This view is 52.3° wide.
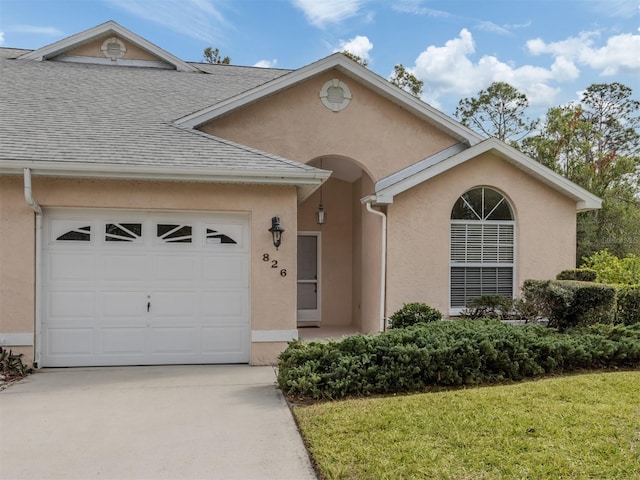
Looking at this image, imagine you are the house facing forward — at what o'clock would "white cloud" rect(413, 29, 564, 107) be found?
The white cloud is roughly at 7 o'clock from the house.

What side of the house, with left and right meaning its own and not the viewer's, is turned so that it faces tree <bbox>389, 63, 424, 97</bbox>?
back

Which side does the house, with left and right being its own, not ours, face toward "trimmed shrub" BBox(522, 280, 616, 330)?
left

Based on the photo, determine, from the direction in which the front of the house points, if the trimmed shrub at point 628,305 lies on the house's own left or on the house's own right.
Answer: on the house's own left

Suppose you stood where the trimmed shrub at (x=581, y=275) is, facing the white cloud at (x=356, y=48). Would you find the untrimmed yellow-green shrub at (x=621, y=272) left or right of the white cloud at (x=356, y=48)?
right

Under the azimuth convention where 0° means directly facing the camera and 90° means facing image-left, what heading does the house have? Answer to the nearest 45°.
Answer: approximately 0°

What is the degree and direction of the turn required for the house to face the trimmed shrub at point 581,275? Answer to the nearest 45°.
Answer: approximately 90° to its left

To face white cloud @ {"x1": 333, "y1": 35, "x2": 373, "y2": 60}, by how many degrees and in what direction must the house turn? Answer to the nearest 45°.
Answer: approximately 180°
